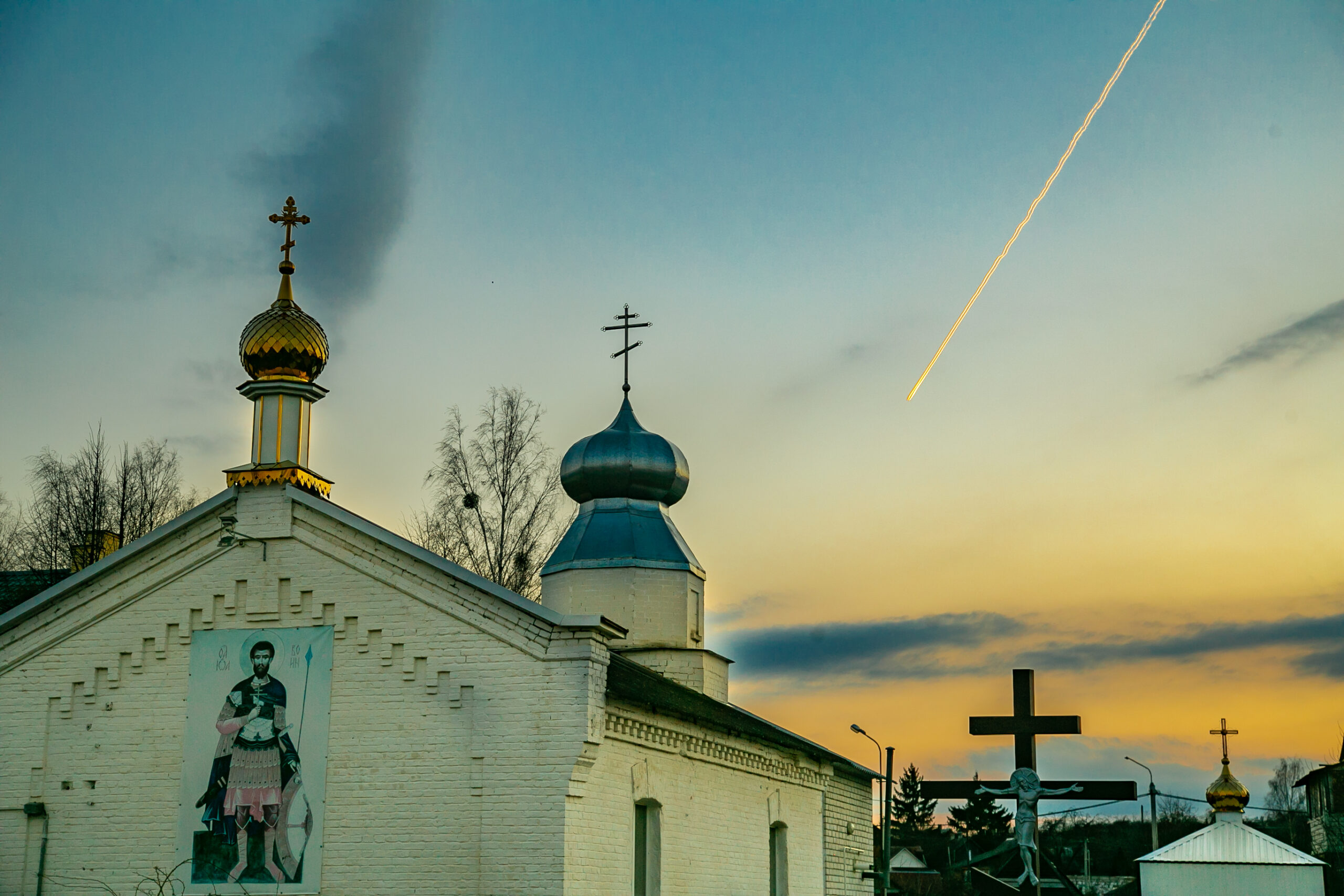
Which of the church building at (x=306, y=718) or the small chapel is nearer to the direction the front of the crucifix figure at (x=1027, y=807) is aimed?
the church building

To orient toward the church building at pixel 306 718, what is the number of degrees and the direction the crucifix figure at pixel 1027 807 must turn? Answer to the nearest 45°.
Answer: approximately 90° to its right

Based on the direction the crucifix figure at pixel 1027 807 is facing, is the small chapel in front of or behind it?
behind

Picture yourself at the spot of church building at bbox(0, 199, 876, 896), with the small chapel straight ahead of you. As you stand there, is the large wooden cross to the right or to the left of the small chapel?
right

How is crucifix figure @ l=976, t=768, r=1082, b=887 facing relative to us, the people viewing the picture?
facing the viewer
